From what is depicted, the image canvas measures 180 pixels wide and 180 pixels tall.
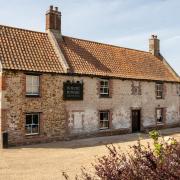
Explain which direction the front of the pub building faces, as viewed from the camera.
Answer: facing the viewer and to the right of the viewer
